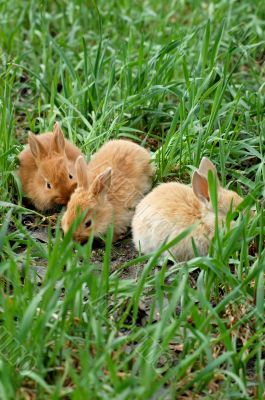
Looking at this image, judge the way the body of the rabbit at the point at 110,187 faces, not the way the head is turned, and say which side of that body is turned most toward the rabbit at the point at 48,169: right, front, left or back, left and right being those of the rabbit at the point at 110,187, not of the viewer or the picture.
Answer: right

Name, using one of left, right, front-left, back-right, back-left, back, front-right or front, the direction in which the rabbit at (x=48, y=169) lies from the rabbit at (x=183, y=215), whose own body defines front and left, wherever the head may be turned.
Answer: back-left

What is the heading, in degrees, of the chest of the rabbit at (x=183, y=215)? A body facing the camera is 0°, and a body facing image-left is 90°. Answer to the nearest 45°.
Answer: approximately 270°

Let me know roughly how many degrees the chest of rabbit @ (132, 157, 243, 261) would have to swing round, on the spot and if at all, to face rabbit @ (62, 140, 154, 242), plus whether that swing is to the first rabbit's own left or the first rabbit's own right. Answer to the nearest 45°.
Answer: approximately 135° to the first rabbit's own left

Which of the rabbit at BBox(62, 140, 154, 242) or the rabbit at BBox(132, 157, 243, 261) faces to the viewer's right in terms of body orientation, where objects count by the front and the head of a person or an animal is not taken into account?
the rabbit at BBox(132, 157, 243, 261)

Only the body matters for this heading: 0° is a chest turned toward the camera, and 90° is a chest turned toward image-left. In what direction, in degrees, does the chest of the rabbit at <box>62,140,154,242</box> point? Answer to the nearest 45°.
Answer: approximately 45°

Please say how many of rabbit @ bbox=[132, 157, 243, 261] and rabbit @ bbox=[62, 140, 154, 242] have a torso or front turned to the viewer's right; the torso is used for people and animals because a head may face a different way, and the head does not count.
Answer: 1
